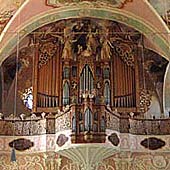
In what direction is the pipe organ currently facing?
toward the camera
